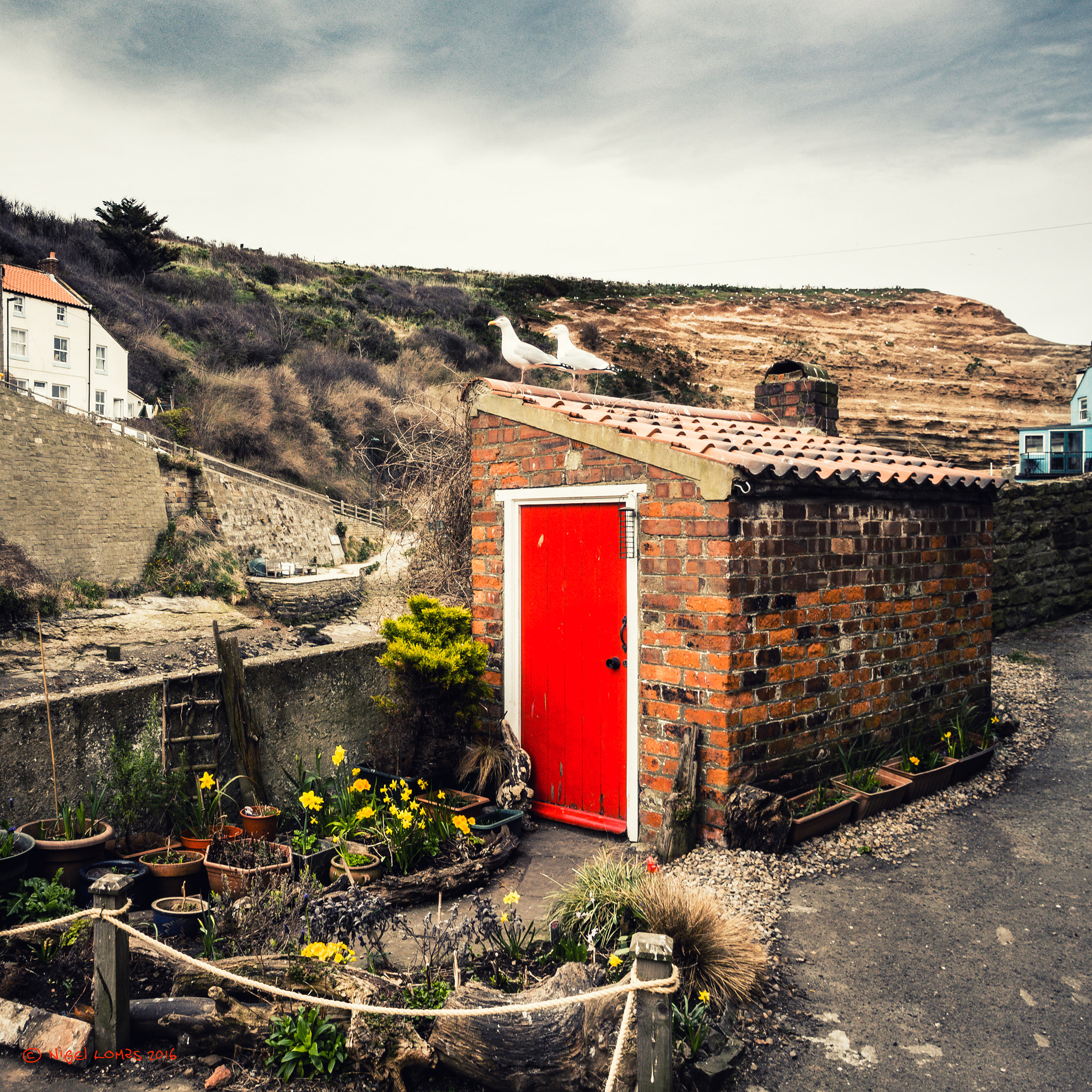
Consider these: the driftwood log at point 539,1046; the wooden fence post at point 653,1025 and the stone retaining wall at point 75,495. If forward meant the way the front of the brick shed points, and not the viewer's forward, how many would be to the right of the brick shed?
1

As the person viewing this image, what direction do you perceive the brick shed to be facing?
facing the viewer and to the left of the viewer

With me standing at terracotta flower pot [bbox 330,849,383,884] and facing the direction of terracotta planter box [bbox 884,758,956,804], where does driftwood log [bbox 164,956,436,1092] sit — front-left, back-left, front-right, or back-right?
back-right

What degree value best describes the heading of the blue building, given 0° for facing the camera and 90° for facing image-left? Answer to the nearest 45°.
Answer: approximately 0°

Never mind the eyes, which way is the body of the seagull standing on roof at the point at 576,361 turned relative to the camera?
to the viewer's left

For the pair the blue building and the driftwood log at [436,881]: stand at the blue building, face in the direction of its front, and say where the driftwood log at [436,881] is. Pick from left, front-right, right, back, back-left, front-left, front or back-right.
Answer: front

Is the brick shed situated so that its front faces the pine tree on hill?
no

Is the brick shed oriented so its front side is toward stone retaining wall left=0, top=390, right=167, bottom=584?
no

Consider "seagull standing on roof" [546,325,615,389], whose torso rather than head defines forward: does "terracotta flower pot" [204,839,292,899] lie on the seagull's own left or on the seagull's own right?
on the seagull's own left

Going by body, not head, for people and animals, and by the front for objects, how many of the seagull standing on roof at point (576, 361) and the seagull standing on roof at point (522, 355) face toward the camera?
0

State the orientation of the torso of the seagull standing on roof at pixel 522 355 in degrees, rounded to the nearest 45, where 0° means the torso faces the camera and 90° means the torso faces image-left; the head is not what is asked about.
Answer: approximately 90°

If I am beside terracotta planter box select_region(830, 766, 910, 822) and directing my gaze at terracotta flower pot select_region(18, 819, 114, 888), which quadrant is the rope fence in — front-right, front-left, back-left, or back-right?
front-left

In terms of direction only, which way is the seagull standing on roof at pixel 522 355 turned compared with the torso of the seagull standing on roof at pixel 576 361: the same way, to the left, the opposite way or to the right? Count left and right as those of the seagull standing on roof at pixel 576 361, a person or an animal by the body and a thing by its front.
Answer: the same way

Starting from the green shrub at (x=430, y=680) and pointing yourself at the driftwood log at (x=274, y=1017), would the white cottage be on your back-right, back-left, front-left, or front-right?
back-right
